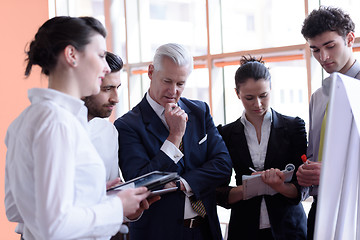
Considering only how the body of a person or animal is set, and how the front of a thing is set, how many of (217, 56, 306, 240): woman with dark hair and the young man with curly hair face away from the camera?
0

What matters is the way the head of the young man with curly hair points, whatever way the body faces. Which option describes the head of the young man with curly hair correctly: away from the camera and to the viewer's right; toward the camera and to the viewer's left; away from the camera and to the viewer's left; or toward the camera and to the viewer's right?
toward the camera and to the viewer's left

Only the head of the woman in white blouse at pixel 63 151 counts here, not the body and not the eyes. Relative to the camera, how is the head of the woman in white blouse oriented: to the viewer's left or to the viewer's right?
to the viewer's right

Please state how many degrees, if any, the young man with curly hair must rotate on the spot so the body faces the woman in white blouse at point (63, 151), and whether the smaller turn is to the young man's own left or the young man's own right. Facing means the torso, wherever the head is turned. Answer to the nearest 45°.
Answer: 0° — they already face them

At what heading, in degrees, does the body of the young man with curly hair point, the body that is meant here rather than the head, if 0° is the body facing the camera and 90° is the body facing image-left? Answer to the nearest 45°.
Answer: approximately 45°
